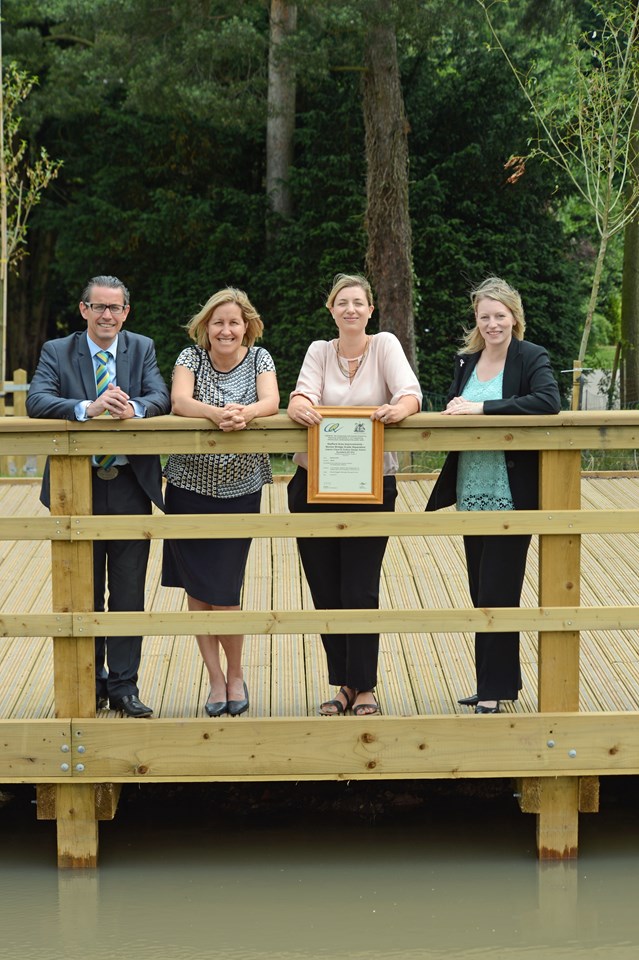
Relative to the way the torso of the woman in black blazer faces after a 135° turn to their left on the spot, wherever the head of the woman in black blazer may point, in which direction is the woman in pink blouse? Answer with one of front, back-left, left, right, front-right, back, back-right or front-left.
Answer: back

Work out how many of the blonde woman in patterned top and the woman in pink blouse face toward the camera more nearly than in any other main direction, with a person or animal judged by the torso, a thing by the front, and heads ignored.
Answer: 2

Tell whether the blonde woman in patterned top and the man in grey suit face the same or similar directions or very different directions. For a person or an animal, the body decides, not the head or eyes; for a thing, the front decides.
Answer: same or similar directions

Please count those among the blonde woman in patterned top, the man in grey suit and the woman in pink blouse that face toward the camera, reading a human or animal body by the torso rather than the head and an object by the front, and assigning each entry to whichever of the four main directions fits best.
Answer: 3

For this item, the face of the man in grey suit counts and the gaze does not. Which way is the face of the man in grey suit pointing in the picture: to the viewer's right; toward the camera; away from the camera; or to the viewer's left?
toward the camera

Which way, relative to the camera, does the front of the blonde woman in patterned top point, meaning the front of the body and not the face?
toward the camera

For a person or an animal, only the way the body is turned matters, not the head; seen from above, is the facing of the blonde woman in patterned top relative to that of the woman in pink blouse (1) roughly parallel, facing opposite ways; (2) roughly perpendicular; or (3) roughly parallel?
roughly parallel

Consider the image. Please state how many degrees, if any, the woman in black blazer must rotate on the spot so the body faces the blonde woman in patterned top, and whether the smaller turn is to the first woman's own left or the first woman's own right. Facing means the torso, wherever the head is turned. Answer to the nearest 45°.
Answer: approximately 45° to the first woman's own right

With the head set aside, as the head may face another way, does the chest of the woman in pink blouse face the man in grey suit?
no

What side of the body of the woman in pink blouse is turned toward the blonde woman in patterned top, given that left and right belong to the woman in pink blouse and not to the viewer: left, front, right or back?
right

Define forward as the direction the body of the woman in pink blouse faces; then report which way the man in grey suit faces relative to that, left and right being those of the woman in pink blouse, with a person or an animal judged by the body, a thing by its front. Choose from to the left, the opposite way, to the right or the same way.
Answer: the same way

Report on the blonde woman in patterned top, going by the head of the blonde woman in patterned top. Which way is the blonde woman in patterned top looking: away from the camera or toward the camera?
toward the camera

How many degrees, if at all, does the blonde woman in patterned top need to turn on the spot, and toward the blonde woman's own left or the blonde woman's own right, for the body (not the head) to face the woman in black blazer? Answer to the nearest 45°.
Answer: approximately 90° to the blonde woman's own left

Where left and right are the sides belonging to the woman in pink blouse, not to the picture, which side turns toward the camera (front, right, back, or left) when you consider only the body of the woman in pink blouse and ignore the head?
front

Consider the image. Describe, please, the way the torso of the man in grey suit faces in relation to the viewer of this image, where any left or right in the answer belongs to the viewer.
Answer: facing the viewer

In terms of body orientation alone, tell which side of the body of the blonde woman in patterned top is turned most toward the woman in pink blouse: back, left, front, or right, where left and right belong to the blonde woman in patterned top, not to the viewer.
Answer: left

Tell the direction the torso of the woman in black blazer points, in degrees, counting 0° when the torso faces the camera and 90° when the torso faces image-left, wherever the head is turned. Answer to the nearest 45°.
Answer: approximately 45°
